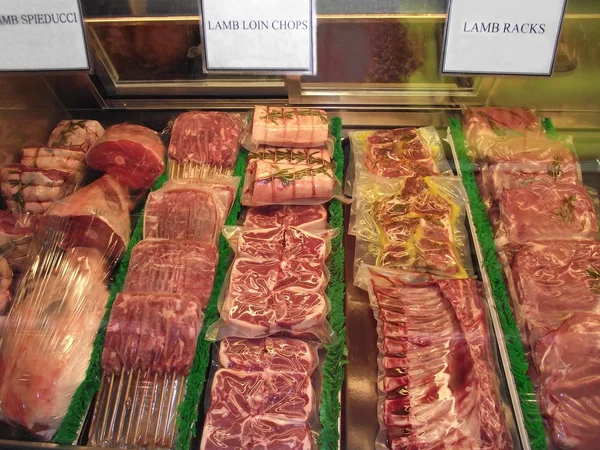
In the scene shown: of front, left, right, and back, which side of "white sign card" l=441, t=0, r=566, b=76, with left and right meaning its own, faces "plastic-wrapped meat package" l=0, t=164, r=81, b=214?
right

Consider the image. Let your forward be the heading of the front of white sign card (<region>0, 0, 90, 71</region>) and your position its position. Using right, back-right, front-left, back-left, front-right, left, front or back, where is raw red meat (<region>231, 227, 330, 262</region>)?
left

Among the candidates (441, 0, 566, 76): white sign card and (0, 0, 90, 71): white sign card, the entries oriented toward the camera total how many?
2

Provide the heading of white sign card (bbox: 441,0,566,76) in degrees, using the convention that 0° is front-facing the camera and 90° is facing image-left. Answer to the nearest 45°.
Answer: approximately 0°

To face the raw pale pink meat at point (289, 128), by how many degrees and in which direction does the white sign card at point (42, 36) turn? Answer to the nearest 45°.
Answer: approximately 90° to its left

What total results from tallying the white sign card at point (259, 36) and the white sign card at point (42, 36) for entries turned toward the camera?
2

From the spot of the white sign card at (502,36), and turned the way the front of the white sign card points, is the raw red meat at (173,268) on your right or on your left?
on your right

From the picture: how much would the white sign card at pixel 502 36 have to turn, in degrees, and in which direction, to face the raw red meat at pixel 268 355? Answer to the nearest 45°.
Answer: approximately 90° to its right

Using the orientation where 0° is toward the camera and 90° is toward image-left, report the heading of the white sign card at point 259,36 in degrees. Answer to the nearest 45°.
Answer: approximately 0°
